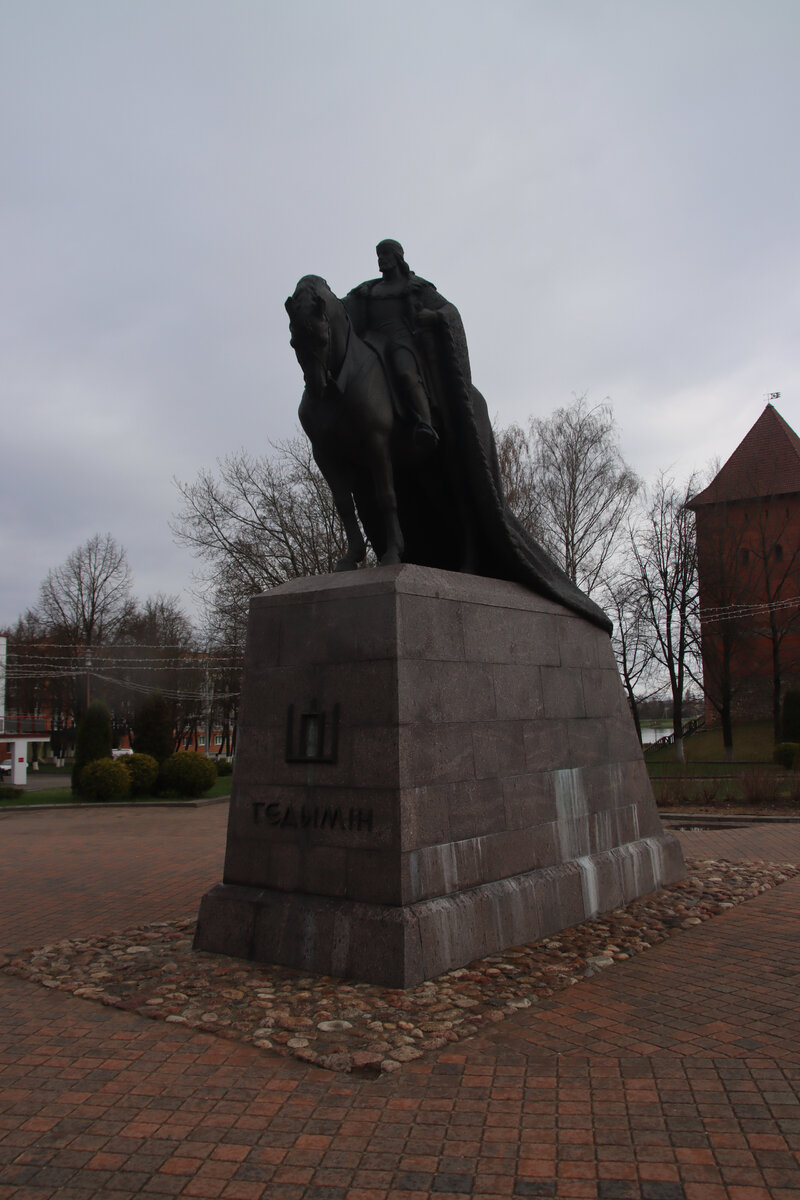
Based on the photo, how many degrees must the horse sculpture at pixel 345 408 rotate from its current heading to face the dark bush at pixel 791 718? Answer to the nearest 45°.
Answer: approximately 180°

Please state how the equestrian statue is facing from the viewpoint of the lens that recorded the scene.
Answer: facing the viewer and to the left of the viewer

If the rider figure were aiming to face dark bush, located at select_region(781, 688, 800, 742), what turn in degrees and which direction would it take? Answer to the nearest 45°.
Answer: approximately 180°

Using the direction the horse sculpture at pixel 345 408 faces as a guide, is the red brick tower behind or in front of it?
behind

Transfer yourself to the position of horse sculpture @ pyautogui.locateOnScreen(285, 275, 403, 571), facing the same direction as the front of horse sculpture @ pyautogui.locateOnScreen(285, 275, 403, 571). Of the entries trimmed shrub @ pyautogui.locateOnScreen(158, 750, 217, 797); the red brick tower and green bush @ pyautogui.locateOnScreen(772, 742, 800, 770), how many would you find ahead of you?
0

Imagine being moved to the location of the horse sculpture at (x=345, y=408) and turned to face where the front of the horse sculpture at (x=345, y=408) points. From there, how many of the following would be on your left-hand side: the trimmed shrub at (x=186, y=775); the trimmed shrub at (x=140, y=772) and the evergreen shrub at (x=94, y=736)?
0

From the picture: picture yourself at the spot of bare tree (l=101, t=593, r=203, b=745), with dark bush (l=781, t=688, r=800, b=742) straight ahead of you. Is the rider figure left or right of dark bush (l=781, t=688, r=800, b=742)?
right

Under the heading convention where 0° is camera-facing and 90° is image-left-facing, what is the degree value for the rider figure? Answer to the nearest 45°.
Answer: approximately 45°

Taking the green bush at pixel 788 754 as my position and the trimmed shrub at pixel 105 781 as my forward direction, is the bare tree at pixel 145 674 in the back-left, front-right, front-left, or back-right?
front-right
